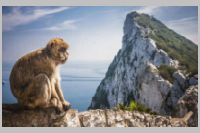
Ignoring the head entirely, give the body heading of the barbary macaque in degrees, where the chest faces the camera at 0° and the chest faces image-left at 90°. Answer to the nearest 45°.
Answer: approximately 270°

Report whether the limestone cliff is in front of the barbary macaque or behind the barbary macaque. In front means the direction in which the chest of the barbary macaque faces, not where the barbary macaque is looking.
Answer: in front
